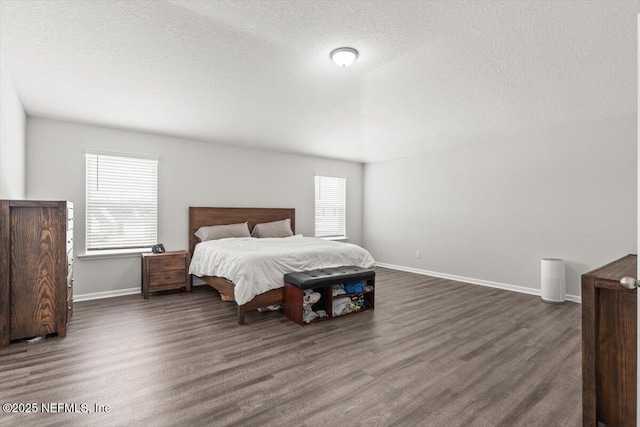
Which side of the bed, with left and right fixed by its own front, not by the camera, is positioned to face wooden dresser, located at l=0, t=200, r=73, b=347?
right

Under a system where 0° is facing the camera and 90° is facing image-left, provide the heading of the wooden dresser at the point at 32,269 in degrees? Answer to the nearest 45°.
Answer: approximately 270°

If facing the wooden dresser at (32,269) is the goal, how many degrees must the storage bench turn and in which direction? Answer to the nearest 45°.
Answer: approximately 135° to its right

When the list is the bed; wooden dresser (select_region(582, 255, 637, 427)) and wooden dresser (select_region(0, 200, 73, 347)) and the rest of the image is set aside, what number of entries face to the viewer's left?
1

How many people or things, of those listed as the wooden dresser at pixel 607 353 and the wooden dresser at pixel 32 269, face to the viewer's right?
1

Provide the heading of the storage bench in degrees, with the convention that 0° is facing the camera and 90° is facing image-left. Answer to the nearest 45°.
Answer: approximately 315°

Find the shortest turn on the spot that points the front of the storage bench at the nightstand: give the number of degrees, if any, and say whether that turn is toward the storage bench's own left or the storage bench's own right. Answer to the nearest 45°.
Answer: approximately 135° to the storage bench's own right

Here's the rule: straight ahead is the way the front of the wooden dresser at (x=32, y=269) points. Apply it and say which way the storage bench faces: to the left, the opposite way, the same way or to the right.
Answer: to the right

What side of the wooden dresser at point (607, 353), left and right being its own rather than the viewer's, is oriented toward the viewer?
left

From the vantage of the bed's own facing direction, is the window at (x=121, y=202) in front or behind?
behind
